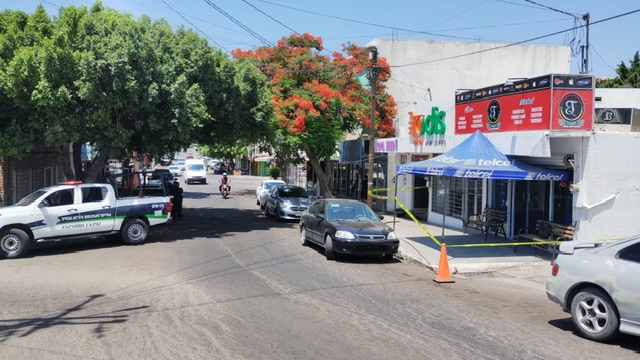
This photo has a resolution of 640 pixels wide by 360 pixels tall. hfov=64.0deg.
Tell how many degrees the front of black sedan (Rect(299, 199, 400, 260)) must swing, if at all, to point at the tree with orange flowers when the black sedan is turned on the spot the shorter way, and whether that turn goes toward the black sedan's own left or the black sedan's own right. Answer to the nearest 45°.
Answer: approximately 135° to the black sedan's own left

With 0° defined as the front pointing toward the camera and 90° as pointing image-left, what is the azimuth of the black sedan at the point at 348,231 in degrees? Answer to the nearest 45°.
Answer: approximately 315°

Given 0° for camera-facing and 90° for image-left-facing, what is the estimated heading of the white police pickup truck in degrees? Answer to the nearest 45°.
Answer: approximately 90°

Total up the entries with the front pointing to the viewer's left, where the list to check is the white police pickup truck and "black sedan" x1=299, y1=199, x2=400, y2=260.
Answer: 1

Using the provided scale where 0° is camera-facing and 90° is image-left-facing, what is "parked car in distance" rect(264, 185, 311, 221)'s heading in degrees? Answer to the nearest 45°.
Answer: approximately 315°

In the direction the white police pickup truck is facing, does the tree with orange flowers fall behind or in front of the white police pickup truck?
behind

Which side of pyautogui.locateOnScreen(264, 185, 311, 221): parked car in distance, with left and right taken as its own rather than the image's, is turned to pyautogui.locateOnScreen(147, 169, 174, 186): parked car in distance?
back

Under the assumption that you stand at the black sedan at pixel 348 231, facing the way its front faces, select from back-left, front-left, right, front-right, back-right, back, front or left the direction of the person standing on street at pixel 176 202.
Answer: back

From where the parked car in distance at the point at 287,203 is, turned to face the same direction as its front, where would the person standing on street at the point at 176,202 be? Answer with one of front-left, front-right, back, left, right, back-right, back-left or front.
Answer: back-right

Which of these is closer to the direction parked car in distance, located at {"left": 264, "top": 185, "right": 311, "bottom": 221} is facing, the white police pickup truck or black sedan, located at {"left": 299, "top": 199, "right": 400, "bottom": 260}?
the black sedan
